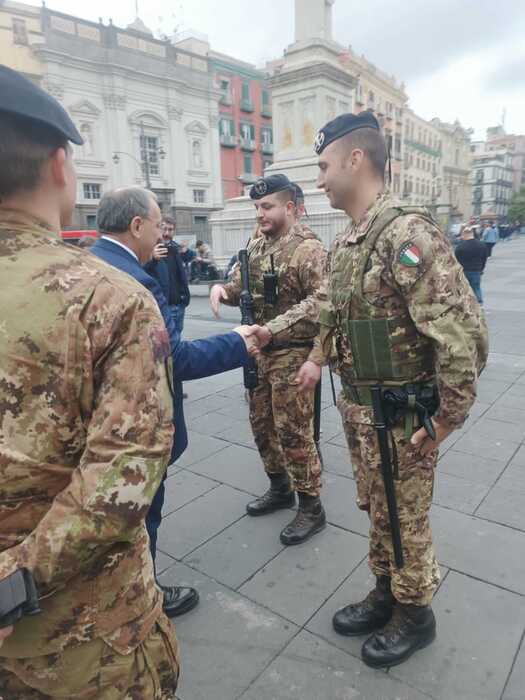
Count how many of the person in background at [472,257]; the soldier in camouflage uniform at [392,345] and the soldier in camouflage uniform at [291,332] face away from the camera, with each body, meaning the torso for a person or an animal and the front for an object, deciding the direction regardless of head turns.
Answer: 1

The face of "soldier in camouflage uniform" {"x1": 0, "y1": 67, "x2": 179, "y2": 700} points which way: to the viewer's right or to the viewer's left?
to the viewer's right

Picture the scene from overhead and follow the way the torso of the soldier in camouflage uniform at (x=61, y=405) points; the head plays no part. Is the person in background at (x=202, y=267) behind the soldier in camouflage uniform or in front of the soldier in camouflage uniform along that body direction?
in front

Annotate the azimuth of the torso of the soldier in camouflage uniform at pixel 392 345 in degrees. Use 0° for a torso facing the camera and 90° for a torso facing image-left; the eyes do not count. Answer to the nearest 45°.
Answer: approximately 45°

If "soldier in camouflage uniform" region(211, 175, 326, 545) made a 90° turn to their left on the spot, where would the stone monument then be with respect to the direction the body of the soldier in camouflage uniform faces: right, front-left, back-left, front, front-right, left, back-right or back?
back-left

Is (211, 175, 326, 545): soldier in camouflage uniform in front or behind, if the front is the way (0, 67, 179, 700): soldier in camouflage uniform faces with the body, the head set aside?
in front

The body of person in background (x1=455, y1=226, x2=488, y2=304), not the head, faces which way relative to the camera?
away from the camera

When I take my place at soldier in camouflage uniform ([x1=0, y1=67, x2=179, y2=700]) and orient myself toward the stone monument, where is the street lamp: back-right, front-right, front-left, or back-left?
front-left

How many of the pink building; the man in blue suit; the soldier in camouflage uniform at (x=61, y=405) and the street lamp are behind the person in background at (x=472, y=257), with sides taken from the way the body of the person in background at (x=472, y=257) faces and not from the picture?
2

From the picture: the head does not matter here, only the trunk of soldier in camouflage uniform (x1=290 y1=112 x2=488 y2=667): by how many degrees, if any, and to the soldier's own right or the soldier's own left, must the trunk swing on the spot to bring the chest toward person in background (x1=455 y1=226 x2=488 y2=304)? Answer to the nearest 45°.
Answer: approximately 135° to the soldier's own right

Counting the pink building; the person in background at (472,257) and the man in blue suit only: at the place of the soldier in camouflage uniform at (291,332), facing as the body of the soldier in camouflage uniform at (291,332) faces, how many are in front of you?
1

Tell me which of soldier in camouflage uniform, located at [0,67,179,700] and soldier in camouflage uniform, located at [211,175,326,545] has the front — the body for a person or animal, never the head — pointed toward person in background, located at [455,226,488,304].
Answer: soldier in camouflage uniform, located at [0,67,179,700]

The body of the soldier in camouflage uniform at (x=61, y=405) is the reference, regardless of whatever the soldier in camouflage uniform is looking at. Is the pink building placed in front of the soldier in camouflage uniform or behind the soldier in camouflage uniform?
in front

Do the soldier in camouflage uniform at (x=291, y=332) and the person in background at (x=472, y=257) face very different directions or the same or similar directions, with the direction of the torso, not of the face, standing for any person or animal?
very different directions

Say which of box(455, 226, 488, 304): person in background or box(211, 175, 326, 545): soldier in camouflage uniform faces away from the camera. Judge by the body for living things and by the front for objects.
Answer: the person in background

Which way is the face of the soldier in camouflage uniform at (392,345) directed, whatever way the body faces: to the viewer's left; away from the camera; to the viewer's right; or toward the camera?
to the viewer's left
